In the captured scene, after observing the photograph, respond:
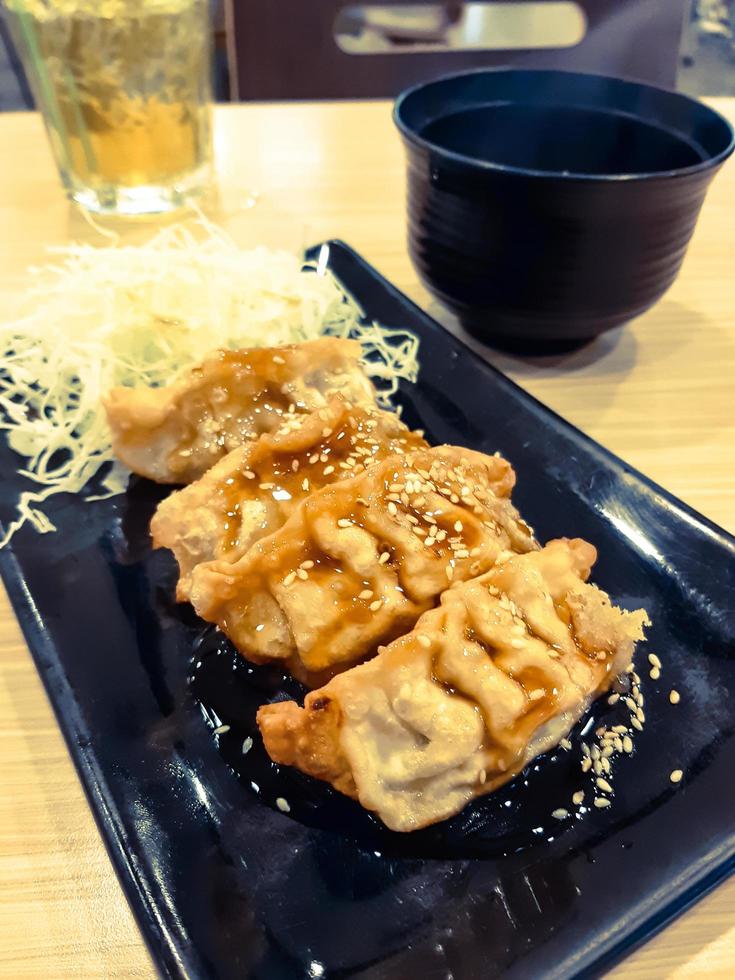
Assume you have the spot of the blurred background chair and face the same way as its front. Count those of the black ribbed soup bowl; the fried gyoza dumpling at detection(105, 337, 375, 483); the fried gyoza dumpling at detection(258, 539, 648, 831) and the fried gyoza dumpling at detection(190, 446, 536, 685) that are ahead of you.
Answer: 4

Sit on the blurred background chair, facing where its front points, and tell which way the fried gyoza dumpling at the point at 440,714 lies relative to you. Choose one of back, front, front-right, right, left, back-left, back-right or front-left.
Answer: front

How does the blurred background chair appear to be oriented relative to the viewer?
toward the camera

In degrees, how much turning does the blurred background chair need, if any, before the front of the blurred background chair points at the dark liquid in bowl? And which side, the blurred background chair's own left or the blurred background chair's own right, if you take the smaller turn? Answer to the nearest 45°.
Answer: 0° — it already faces it

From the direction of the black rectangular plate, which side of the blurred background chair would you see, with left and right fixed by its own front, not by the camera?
front

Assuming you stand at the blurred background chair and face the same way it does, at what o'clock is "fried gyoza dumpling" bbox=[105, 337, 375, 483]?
The fried gyoza dumpling is roughly at 12 o'clock from the blurred background chair.

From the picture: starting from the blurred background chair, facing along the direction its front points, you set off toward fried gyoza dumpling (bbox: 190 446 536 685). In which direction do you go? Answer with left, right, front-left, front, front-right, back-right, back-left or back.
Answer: front

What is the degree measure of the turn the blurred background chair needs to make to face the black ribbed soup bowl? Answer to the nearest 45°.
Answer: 0° — it already faces it

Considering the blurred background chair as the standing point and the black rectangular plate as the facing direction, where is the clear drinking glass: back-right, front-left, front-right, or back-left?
front-right

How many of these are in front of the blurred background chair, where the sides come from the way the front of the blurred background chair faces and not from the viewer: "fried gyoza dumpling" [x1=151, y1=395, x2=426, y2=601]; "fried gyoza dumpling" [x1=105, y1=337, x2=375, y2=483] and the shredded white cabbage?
3

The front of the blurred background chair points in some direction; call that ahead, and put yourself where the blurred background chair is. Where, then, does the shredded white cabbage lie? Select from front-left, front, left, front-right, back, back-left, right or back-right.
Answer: front

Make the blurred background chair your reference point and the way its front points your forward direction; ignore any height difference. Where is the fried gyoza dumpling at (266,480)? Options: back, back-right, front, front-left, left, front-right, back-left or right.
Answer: front
